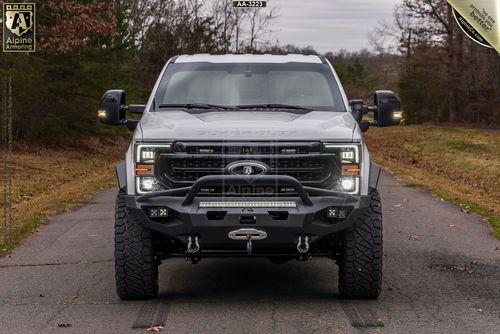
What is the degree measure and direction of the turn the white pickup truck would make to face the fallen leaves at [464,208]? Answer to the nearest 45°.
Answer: approximately 135° to its left

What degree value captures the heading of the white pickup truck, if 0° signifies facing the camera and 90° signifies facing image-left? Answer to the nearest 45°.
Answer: approximately 0°
